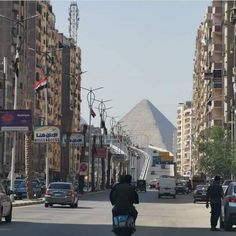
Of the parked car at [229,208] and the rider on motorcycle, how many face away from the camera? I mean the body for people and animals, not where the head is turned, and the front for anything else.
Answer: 2

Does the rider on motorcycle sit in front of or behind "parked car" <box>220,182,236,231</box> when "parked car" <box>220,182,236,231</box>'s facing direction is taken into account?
behind

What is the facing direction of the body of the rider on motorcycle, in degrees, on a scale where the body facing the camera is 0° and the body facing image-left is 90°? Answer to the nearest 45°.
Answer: approximately 180°

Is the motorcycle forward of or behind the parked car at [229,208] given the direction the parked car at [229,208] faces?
behind

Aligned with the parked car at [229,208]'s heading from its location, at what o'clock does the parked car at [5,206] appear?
the parked car at [5,206] is roughly at 9 o'clock from the parked car at [229,208].

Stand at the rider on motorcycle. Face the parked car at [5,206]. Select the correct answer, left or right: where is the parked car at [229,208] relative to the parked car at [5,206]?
right

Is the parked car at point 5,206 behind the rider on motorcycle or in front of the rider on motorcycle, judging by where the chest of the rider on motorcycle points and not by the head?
in front

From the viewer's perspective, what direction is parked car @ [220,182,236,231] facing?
away from the camera
